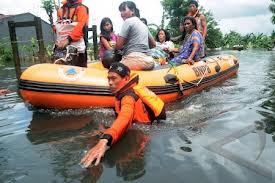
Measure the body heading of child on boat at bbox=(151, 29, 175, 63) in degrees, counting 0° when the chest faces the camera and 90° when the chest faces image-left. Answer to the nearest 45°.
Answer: approximately 45°

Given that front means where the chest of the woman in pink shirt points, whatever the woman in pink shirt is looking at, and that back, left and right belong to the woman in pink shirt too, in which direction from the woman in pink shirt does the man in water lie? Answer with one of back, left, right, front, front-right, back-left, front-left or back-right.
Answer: front-right

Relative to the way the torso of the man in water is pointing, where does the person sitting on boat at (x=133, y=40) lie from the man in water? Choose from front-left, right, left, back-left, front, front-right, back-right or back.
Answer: back-right

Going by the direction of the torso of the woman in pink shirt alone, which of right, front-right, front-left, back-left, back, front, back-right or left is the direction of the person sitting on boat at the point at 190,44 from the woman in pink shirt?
front-left

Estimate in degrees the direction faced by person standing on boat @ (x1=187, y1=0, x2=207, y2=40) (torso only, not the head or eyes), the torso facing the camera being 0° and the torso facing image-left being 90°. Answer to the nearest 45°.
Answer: approximately 45°

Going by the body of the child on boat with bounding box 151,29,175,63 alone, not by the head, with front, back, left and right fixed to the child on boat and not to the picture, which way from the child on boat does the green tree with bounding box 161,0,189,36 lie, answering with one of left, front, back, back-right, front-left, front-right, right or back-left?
back-right
